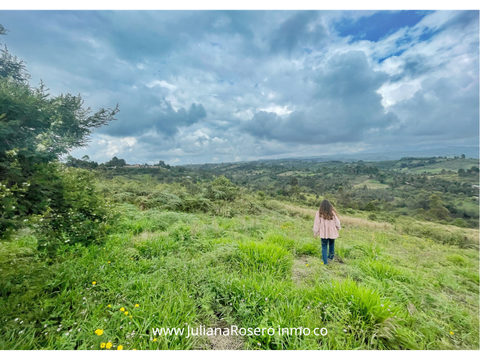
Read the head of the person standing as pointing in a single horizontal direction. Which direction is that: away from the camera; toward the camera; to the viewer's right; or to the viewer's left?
away from the camera

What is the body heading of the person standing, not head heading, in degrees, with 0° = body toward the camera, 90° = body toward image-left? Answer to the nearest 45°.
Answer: approximately 180°

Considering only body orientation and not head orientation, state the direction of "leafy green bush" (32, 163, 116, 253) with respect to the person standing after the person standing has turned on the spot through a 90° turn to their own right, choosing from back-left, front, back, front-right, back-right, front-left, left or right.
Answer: back-right
